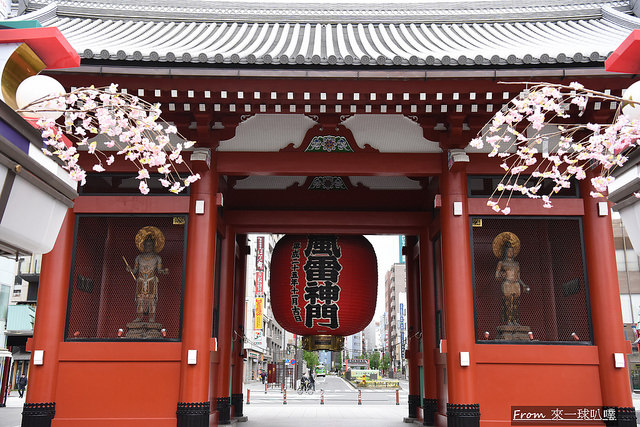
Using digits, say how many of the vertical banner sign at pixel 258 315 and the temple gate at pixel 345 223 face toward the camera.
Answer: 2

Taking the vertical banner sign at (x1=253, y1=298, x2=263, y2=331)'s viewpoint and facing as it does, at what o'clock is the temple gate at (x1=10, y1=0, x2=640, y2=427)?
The temple gate is roughly at 12 o'clock from the vertical banner sign.

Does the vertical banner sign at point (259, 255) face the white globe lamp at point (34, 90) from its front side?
yes

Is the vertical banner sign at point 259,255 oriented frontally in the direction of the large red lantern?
yes
